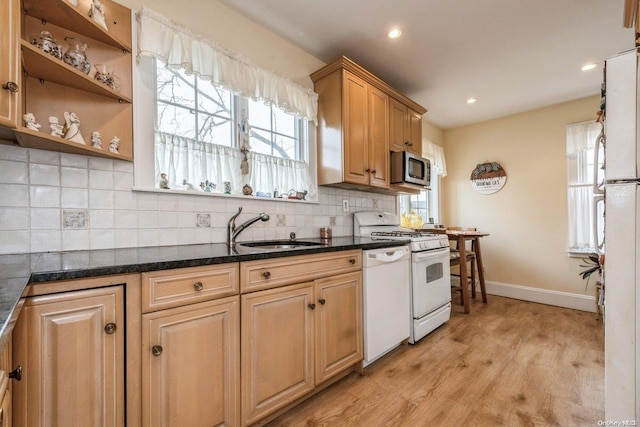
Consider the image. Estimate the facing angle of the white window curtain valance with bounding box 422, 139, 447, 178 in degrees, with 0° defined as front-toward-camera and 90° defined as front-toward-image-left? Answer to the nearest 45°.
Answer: approximately 315°

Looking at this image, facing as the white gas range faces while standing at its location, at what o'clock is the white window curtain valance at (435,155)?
The white window curtain valance is roughly at 8 o'clock from the white gas range.

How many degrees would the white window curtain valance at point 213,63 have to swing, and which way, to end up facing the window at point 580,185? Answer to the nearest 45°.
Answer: approximately 45° to its left

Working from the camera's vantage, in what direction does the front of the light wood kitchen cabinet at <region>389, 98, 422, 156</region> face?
facing the viewer and to the right of the viewer

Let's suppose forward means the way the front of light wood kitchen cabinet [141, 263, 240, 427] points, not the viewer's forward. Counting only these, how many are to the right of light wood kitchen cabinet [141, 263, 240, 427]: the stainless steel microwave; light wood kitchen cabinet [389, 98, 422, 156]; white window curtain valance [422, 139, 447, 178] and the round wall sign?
0

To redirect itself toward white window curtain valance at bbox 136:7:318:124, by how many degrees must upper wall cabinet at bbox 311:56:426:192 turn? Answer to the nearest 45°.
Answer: approximately 90° to its right

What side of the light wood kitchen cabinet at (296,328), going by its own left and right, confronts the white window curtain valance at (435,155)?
left

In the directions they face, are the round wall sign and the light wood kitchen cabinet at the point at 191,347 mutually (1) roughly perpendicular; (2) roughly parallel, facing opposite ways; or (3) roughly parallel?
roughly perpendicular

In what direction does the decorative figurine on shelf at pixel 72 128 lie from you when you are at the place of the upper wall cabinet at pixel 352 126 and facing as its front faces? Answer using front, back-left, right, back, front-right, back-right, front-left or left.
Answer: right

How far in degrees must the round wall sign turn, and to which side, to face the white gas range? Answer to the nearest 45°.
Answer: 0° — it already faces it

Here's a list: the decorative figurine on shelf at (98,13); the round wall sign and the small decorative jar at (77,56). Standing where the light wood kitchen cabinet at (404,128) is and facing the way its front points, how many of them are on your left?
1

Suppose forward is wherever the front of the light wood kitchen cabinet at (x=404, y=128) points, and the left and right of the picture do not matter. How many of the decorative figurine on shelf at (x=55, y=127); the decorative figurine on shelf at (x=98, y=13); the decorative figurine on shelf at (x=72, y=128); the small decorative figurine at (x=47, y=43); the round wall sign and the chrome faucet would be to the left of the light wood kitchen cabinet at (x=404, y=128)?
1

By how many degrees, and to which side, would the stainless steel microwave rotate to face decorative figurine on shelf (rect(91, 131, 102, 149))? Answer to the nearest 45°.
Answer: approximately 90° to its right

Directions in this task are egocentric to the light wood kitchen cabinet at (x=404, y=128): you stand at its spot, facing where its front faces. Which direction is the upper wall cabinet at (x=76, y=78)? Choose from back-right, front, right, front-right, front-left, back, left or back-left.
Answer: right
